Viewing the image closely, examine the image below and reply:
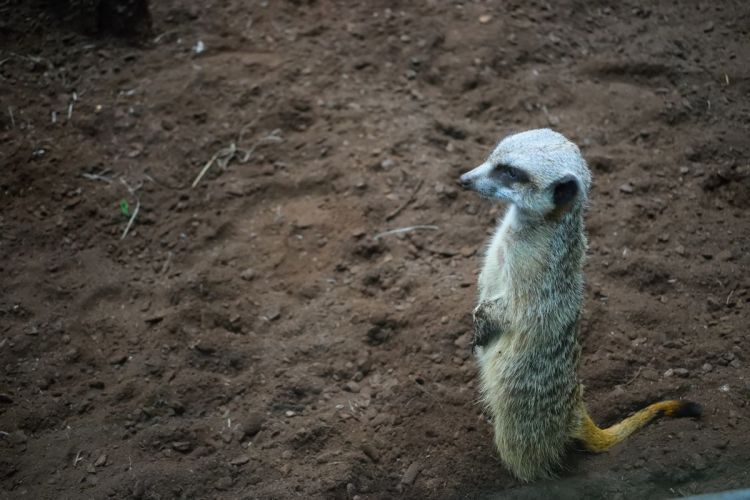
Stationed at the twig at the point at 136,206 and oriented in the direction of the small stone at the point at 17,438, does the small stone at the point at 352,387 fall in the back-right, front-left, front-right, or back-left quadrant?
front-left

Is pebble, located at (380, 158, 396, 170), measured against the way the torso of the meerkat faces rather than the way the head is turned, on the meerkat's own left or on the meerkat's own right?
on the meerkat's own right

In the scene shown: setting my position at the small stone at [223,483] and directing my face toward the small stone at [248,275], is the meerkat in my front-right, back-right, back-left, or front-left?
front-right

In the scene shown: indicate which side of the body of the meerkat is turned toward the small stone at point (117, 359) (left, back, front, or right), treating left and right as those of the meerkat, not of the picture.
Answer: front

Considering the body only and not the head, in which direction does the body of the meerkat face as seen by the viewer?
to the viewer's left

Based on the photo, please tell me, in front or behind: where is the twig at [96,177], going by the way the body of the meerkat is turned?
in front

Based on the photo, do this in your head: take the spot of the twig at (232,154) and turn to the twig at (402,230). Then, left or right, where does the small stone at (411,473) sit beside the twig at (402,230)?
right

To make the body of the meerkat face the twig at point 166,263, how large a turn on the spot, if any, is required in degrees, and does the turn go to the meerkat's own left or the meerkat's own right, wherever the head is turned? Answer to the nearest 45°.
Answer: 0° — it already faces it

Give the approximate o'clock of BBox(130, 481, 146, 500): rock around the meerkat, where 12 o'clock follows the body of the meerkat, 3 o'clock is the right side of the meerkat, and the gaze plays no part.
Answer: The rock is roughly at 11 o'clock from the meerkat.

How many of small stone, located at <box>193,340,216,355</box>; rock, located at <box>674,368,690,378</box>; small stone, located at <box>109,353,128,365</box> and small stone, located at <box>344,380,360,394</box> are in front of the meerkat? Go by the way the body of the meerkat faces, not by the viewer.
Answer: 3

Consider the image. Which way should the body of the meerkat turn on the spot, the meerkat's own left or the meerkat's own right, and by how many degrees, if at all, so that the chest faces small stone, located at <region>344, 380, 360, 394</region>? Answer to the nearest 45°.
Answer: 0° — it already faces it

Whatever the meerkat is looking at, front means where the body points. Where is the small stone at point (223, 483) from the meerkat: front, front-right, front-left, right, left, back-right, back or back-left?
front-left

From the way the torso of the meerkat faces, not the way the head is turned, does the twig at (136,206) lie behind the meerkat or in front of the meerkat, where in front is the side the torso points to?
in front

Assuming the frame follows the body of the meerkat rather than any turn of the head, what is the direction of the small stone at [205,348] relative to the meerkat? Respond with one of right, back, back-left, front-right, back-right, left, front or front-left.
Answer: front
